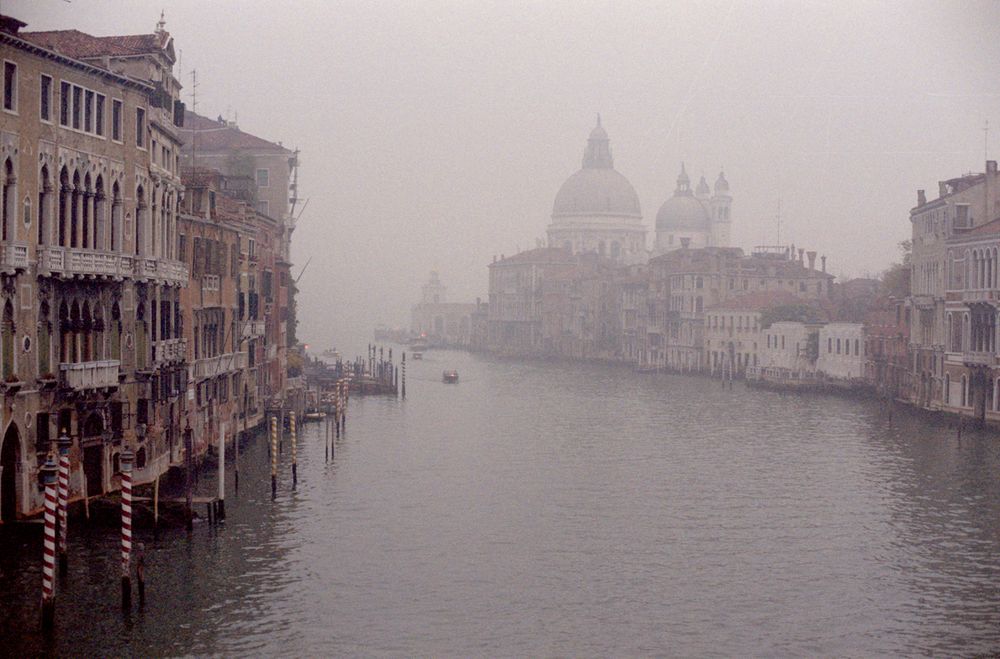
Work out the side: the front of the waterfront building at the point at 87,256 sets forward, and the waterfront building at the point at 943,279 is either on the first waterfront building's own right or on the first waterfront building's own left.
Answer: on the first waterfront building's own left

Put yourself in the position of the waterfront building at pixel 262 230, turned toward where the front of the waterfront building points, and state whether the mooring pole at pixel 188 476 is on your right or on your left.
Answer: on your right

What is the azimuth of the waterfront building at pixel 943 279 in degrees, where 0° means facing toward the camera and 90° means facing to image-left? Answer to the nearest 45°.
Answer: approximately 45°

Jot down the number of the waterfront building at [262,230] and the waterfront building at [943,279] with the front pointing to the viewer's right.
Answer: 1

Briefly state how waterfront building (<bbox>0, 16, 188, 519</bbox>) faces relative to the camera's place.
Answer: facing the viewer and to the right of the viewer

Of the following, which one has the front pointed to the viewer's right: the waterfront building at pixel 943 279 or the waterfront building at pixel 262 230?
the waterfront building at pixel 262 230

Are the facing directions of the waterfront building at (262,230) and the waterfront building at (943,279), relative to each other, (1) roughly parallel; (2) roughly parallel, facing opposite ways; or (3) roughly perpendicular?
roughly parallel, facing opposite ways

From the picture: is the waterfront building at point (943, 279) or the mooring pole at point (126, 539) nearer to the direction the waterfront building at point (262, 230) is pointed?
the waterfront building

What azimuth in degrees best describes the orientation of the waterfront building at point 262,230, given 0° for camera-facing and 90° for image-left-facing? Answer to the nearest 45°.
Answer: approximately 270°

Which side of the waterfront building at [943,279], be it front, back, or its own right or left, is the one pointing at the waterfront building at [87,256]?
front

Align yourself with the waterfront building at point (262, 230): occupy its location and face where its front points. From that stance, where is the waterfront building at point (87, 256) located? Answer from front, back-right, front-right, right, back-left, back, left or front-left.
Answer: right
